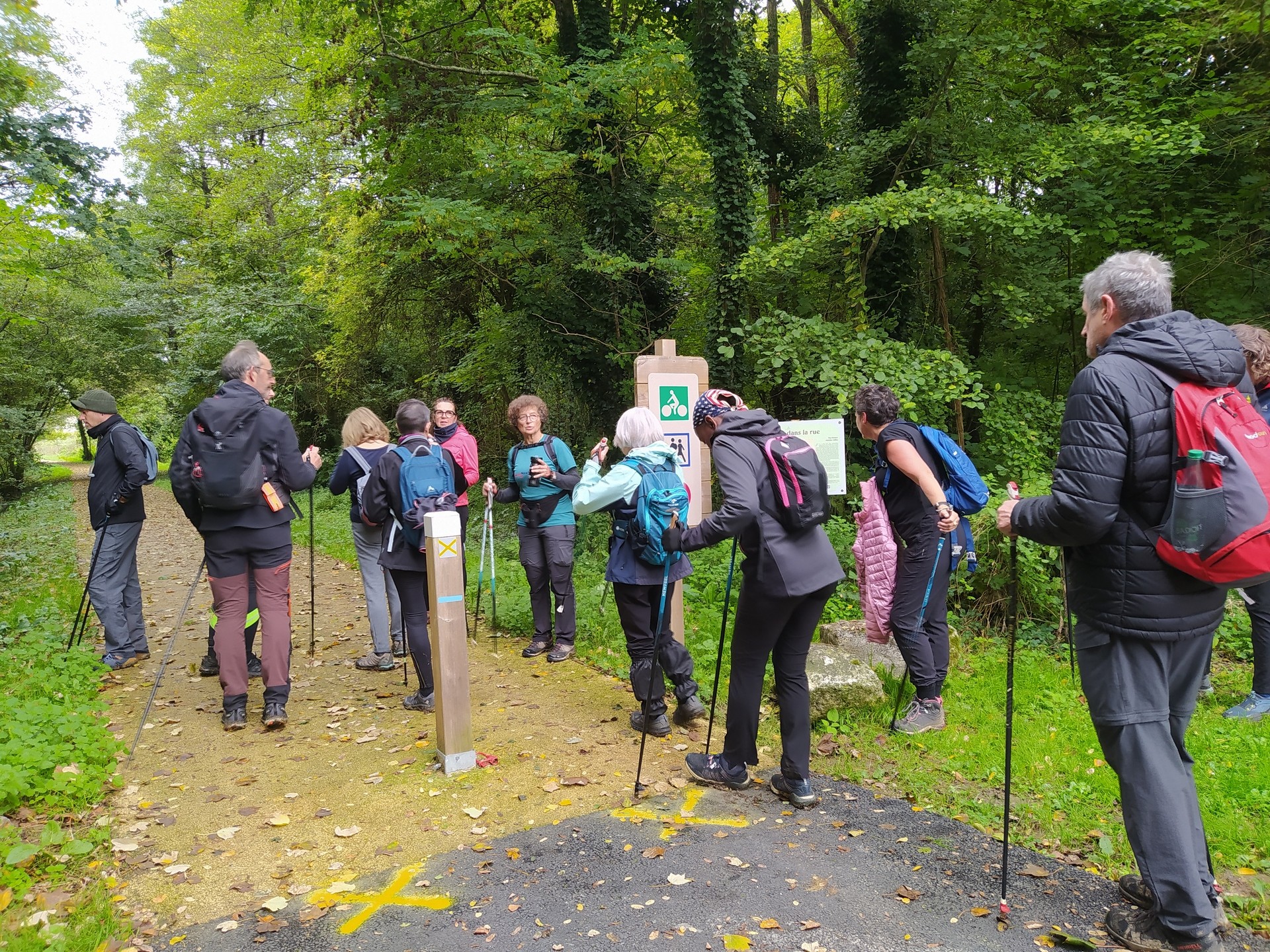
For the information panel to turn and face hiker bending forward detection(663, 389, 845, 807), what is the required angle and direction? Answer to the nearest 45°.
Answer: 0° — it already faces them

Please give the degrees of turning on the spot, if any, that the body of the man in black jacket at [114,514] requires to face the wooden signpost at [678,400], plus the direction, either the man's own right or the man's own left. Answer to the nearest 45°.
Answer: approximately 135° to the man's own left

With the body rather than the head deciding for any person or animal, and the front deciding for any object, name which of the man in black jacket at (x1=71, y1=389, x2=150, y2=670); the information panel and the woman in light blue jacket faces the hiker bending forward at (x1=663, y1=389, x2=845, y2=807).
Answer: the information panel

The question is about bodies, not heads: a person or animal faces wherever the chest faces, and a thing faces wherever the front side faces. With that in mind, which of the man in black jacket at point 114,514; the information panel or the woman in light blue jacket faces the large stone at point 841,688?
the information panel

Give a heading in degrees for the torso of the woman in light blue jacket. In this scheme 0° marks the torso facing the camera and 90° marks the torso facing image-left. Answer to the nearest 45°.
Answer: approximately 135°

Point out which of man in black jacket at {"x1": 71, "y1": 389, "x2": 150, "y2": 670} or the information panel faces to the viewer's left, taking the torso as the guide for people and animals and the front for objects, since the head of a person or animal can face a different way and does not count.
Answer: the man in black jacket

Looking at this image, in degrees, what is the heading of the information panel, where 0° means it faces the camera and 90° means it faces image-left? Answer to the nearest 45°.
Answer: approximately 0°

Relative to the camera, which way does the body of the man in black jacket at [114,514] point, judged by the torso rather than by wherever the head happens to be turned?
to the viewer's left

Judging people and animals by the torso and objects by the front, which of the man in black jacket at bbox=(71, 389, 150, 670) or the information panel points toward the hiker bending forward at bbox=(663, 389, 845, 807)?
the information panel

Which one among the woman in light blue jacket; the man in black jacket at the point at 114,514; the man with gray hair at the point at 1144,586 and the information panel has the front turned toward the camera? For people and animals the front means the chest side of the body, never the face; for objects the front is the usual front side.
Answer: the information panel
